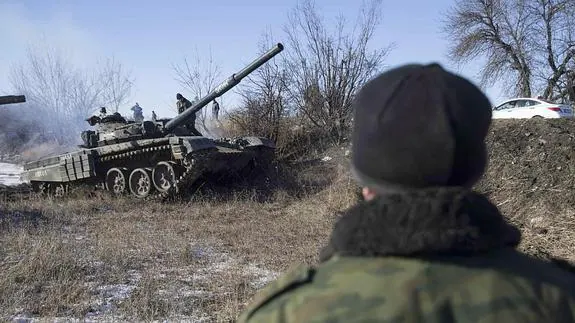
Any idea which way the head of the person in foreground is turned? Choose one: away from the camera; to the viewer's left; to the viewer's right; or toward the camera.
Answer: away from the camera

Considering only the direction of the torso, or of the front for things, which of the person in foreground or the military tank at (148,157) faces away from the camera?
the person in foreground

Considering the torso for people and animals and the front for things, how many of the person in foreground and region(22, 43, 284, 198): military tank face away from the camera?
1

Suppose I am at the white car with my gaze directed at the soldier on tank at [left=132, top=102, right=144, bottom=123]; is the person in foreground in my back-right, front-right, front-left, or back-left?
front-left

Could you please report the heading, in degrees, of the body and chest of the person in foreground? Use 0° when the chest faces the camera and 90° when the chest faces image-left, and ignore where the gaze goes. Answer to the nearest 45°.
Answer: approximately 180°

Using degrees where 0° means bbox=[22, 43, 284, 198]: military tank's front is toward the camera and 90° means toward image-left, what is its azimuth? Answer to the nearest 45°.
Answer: approximately 315°

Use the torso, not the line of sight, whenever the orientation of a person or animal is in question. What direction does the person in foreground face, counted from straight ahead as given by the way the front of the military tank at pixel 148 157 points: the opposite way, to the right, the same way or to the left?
to the left

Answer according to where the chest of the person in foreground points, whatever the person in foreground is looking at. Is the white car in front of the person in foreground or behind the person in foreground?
in front

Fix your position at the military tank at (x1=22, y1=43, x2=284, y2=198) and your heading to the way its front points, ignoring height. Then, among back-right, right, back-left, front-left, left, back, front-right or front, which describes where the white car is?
front-left
